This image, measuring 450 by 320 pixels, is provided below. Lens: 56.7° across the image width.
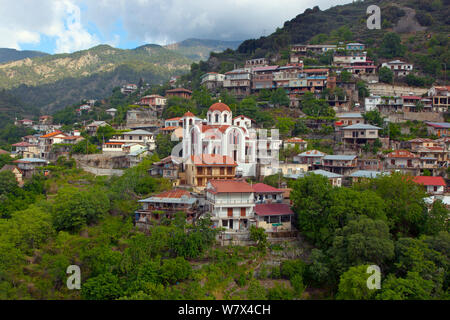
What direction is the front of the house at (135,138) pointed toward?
toward the camera

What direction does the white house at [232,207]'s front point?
toward the camera

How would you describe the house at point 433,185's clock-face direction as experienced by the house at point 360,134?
the house at point 433,185 is roughly at 11 o'clock from the house at point 360,134.

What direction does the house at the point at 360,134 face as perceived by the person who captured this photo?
facing the viewer

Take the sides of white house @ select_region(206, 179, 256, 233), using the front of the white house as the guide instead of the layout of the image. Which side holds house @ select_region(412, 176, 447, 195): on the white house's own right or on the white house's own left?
on the white house's own left

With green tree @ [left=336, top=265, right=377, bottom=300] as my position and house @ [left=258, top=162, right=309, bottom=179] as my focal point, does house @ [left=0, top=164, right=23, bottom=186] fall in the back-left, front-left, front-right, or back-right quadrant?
front-left

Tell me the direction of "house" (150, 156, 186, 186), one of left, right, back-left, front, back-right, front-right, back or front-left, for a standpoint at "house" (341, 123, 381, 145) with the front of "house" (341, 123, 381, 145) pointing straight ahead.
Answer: front-right

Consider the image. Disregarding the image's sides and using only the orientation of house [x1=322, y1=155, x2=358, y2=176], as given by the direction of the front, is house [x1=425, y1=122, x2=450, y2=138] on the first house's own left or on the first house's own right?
on the first house's own left

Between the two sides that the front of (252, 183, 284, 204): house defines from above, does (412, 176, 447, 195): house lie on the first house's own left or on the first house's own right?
on the first house's own left

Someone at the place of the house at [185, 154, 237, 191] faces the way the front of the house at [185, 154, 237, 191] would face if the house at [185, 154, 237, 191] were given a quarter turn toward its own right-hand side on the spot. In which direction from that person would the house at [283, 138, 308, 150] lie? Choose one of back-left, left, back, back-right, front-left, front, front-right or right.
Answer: back-right

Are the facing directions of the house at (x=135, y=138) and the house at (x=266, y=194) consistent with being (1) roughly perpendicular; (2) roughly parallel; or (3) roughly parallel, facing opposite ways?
roughly parallel

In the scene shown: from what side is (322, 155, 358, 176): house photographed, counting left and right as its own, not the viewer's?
front

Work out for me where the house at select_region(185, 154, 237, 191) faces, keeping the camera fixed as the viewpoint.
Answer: facing the viewer

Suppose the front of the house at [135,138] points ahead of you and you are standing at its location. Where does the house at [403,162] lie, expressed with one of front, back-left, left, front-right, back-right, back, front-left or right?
front-left
